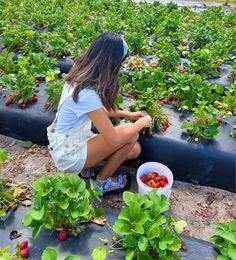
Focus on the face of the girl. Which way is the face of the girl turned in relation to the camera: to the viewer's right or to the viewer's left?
to the viewer's right

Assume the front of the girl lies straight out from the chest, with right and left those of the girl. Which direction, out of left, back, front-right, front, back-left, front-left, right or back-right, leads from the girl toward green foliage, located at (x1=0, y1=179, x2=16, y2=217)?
back-right

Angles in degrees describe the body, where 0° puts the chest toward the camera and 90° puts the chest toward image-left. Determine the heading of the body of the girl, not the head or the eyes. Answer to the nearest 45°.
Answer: approximately 270°

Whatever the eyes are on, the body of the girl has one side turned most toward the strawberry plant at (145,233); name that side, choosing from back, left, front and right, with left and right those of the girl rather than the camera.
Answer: right

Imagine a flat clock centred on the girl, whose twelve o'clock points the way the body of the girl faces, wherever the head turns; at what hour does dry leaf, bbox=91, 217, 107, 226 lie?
The dry leaf is roughly at 3 o'clock from the girl.

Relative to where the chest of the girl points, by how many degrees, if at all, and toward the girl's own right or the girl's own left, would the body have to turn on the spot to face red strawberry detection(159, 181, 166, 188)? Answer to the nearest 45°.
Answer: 0° — they already face it

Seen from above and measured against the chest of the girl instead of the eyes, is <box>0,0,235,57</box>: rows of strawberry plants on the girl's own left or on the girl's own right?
on the girl's own left

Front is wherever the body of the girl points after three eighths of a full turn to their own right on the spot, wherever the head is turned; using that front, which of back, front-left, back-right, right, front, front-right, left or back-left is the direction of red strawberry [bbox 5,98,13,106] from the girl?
right

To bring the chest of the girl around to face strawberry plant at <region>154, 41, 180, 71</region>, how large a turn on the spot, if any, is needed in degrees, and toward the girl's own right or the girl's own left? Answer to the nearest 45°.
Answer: approximately 45° to the girl's own left
